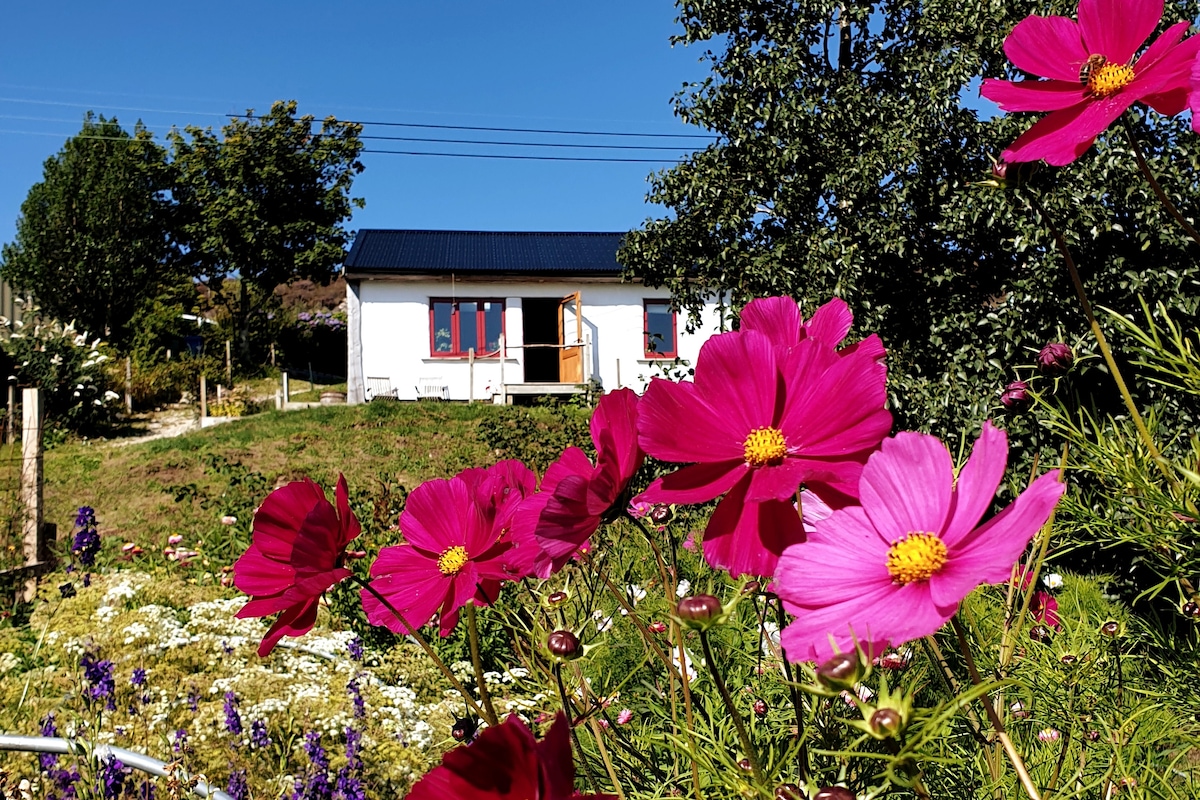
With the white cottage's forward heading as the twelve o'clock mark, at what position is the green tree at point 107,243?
The green tree is roughly at 4 o'clock from the white cottage.

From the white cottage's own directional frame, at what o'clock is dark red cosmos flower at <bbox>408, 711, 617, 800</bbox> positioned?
The dark red cosmos flower is roughly at 12 o'clock from the white cottage.

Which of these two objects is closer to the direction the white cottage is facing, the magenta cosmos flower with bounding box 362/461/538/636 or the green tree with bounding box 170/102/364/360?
the magenta cosmos flower

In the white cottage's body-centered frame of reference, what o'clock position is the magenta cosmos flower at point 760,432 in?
The magenta cosmos flower is roughly at 12 o'clock from the white cottage.

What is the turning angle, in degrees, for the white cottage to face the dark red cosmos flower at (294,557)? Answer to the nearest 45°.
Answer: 0° — it already faces it

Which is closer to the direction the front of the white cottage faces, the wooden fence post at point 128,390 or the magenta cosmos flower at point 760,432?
the magenta cosmos flower

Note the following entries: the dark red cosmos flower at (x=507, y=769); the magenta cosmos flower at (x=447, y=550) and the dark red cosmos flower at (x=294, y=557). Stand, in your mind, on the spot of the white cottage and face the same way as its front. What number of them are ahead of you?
3

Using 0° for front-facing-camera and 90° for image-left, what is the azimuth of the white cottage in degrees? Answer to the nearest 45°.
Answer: approximately 0°

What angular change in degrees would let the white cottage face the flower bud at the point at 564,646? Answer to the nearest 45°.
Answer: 0° — it already faces it

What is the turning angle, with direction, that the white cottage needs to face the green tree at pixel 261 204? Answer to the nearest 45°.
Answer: approximately 135° to its right

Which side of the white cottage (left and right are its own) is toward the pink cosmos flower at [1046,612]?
front

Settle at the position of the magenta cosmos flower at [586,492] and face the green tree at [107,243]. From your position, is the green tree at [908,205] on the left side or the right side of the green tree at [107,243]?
right

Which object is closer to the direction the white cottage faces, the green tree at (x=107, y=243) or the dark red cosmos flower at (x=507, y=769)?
the dark red cosmos flower
